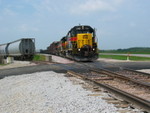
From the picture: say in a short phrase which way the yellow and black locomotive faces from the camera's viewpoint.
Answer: facing the viewer and to the right of the viewer
